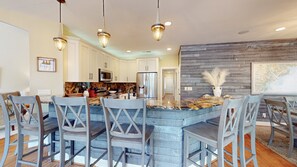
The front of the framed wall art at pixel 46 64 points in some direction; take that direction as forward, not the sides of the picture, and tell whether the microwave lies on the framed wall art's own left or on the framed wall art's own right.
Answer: on the framed wall art's own left

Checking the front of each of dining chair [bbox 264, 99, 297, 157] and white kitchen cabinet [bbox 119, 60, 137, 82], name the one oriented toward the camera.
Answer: the white kitchen cabinet

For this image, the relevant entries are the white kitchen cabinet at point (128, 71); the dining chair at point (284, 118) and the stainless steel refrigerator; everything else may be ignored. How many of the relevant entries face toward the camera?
2

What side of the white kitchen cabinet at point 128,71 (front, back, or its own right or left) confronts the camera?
front

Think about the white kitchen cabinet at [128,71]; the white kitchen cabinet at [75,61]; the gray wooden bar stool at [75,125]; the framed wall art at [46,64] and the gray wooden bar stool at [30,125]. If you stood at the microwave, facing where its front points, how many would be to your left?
1

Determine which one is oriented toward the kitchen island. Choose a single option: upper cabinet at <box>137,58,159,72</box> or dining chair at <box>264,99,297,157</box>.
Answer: the upper cabinet

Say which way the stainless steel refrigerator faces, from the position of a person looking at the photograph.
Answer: facing the viewer

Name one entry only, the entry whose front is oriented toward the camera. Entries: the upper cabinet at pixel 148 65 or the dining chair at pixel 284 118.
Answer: the upper cabinet

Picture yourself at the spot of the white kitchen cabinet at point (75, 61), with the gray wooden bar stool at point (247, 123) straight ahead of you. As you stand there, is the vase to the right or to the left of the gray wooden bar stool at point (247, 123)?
left

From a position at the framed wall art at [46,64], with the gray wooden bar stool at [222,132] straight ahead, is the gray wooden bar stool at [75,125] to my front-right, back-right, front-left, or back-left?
front-right

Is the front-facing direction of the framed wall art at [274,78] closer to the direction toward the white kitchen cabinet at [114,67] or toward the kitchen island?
the kitchen island

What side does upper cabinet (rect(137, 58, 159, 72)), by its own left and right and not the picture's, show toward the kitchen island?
front

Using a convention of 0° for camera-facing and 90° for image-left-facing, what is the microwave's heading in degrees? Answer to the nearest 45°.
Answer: approximately 315°

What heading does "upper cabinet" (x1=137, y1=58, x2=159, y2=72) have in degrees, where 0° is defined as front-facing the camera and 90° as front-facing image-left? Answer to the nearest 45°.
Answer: approximately 0°
